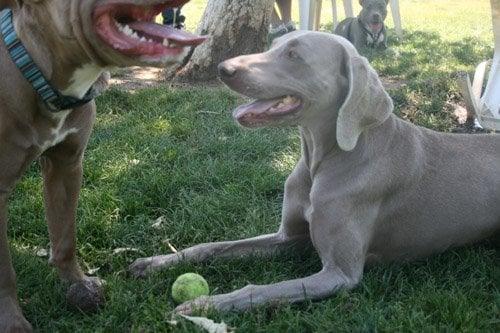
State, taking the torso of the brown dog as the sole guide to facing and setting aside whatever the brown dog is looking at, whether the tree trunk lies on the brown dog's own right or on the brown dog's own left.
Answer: on the brown dog's own left

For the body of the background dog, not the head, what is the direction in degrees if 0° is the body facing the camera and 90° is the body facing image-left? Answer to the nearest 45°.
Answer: approximately 315°

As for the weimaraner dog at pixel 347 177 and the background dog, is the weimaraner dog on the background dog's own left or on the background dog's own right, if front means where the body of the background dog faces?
on the background dog's own right

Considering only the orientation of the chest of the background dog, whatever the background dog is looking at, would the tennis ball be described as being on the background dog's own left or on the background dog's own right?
on the background dog's own right

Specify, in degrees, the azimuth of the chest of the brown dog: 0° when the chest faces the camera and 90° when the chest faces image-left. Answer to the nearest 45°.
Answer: approximately 315°

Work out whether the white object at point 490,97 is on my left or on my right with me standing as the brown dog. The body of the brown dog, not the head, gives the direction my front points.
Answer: on my left

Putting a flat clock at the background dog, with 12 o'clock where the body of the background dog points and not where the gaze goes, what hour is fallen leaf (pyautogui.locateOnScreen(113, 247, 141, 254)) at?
The fallen leaf is roughly at 2 o'clock from the background dog.

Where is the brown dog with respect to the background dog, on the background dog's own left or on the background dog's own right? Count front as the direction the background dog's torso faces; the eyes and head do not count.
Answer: on the background dog's own right

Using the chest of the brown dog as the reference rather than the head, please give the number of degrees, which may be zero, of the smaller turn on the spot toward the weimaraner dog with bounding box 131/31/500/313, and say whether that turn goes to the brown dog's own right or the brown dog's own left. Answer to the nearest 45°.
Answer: approximately 45° to the brown dog's own left

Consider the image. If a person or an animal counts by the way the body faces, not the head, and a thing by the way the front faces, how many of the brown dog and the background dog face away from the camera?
0
